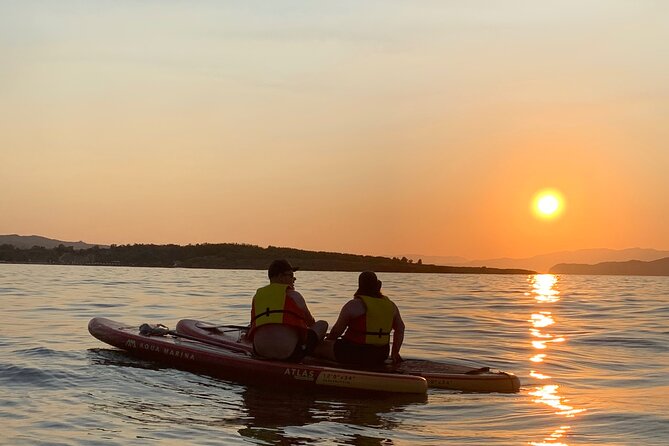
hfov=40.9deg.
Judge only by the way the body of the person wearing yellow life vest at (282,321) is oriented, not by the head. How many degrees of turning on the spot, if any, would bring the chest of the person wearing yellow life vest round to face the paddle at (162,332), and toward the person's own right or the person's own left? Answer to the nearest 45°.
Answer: approximately 90° to the person's own left

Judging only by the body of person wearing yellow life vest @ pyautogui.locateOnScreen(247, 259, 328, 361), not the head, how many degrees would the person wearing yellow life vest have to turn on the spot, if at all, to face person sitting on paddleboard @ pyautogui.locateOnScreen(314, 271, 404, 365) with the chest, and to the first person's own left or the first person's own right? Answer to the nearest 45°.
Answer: approximately 45° to the first person's own right

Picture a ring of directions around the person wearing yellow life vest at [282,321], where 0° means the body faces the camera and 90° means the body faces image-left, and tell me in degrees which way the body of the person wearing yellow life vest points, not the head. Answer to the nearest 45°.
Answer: approximately 225°
